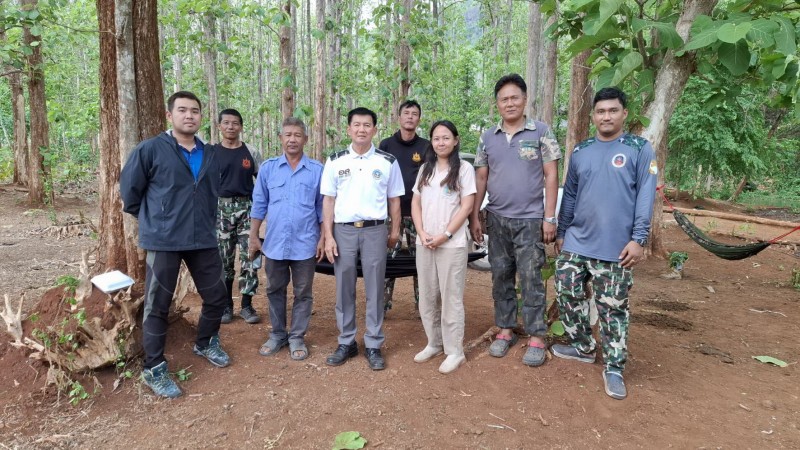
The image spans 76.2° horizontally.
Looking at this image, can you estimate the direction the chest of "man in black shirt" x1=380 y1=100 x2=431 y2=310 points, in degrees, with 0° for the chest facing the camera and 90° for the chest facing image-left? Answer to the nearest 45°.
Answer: approximately 0°

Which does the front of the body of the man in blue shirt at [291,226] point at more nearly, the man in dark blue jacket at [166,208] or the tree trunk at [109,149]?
the man in dark blue jacket

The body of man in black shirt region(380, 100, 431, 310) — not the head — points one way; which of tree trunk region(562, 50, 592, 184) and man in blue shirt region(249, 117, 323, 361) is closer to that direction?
the man in blue shirt

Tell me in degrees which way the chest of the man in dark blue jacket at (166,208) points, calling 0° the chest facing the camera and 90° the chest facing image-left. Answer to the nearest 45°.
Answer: approximately 315°
